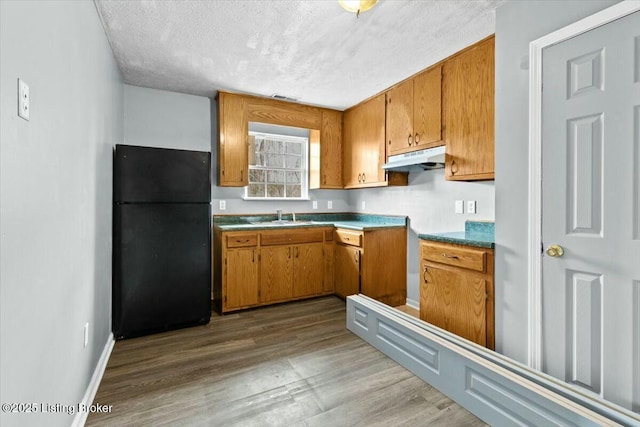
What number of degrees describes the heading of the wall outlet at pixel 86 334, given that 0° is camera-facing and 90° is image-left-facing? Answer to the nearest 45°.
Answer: approximately 270°

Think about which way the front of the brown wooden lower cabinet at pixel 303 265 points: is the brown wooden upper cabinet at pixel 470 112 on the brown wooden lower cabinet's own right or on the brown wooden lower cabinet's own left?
on the brown wooden lower cabinet's own left

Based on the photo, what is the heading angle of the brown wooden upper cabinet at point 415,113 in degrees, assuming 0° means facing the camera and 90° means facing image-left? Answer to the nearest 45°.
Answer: approximately 45°

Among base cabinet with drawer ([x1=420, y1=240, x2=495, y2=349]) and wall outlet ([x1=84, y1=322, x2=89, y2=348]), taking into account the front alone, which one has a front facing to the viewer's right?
the wall outlet

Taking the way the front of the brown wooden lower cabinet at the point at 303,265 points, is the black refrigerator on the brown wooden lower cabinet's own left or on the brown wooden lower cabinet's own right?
on the brown wooden lower cabinet's own right

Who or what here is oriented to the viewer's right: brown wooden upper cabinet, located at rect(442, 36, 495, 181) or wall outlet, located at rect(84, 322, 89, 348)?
the wall outlet

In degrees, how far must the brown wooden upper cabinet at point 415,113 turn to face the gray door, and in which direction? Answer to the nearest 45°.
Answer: approximately 90° to its left

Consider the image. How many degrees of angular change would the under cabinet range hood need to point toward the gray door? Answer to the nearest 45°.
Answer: approximately 90° to its left
